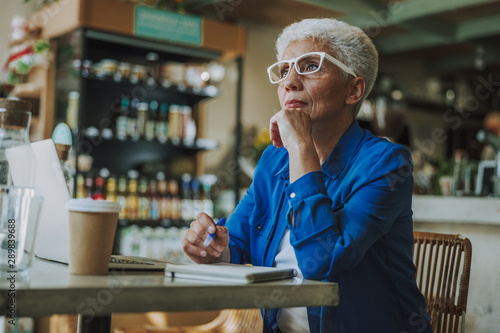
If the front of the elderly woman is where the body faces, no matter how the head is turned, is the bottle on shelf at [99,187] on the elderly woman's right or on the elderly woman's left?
on the elderly woman's right

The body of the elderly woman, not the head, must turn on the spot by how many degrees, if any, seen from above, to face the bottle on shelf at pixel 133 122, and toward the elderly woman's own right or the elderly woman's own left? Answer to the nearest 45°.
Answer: approximately 90° to the elderly woman's own right

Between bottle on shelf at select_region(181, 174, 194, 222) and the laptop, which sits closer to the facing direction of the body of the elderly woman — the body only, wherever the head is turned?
the laptop

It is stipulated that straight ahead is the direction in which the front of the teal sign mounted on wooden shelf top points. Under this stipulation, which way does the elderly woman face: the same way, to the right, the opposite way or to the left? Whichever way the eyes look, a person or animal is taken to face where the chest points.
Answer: to the right

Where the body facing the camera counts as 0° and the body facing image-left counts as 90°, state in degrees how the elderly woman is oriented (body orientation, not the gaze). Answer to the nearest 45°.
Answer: approximately 45°

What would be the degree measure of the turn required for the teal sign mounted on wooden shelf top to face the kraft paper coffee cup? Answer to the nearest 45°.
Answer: approximately 45° to its right

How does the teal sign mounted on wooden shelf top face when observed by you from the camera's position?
facing the viewer and to the right of the viewer

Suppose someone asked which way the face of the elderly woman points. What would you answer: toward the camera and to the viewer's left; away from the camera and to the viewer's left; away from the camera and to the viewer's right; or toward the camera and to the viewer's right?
toward the camera and to the viewer's left

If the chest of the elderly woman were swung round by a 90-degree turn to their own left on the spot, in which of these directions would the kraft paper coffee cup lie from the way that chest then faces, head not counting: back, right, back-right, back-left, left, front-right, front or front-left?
right

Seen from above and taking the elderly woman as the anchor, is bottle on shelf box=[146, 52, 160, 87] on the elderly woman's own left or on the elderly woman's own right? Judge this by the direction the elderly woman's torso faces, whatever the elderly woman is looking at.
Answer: on the elderly woman's own right
